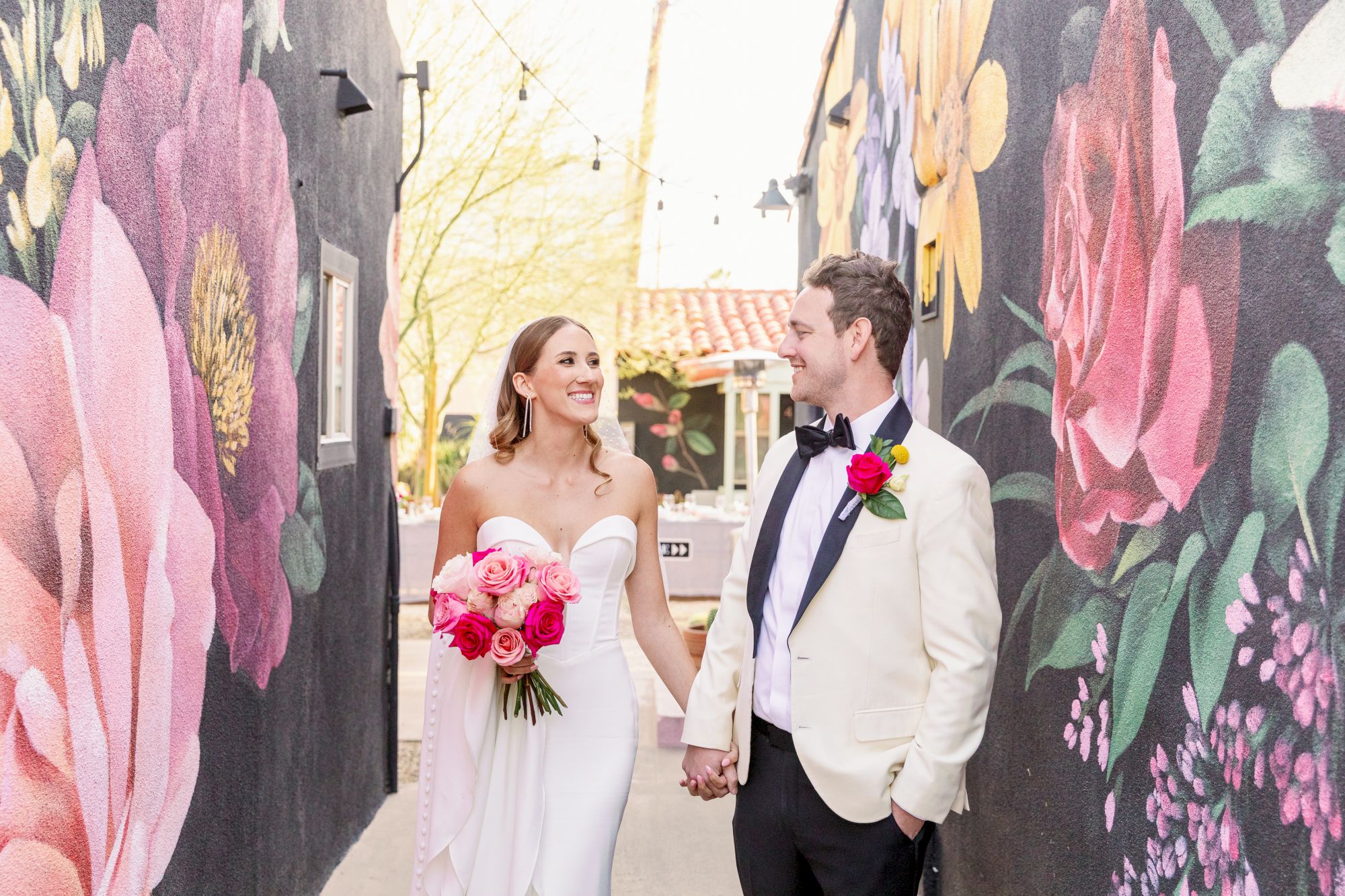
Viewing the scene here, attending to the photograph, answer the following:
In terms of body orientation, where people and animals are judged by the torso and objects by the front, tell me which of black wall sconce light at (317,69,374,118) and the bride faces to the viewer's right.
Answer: the black wall sconce light

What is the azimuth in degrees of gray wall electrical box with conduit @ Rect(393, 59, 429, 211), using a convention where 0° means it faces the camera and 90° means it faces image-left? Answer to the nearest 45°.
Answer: approximately 270°

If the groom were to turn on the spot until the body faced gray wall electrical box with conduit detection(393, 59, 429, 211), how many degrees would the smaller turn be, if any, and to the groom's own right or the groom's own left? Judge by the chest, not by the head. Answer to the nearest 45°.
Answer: approximately 90° to the groom's own right

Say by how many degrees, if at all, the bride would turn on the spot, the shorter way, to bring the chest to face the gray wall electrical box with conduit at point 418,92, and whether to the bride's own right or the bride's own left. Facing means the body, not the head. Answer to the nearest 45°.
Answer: approximately 180°

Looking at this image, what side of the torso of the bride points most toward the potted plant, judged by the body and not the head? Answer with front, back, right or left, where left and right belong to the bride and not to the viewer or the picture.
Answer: back

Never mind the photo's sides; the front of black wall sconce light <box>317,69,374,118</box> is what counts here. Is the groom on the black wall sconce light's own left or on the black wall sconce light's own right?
on the black wall sconce light's own right

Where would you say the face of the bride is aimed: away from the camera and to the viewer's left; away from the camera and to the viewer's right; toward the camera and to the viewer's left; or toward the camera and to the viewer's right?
toward the camera and to the viewer's right

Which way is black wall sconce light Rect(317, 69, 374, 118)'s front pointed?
to the viewer's right

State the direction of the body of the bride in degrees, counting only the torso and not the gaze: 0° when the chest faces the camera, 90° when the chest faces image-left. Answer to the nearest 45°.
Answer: approximately 0°

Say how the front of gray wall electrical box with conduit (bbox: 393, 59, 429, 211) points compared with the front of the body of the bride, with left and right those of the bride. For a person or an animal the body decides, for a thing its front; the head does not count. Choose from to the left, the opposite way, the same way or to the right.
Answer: to the left

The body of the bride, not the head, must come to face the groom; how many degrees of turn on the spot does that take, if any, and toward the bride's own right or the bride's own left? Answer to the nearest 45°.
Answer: approximately 45° to the bride's own left
